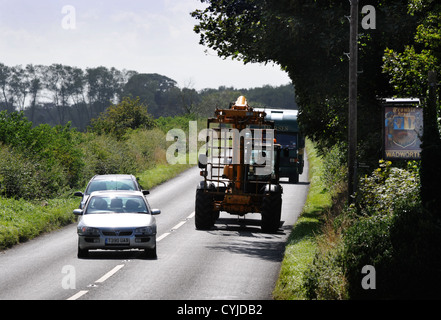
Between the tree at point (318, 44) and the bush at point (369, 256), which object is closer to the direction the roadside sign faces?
the bush

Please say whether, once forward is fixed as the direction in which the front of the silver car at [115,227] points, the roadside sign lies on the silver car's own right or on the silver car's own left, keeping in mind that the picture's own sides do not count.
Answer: on the silver car's own left

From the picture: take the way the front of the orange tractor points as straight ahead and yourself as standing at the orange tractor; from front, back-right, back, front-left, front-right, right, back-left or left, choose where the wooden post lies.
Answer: front-left

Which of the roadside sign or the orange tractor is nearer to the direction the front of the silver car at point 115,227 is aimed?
the roadside sign

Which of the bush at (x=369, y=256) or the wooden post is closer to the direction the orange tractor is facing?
the bush

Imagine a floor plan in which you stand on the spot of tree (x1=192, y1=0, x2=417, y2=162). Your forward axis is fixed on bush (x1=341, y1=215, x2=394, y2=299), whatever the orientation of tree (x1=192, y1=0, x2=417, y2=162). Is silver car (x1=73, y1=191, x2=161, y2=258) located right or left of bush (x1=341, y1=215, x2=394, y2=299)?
right

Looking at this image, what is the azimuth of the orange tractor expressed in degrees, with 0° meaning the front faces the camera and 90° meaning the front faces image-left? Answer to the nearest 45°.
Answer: approximately 0°

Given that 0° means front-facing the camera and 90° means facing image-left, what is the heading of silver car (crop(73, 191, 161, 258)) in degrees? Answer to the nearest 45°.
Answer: approximately 0°

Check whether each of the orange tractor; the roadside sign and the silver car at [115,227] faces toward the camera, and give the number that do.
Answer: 3

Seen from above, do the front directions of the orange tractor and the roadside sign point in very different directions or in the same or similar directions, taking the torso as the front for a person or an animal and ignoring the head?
same or similar directions

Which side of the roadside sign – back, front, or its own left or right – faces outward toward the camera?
front
